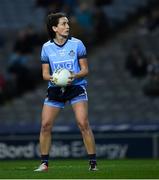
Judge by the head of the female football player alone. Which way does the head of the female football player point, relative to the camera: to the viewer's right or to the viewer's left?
to the viewer's right

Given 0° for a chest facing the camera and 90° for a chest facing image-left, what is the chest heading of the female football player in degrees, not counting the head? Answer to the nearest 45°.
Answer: approximately 0°
